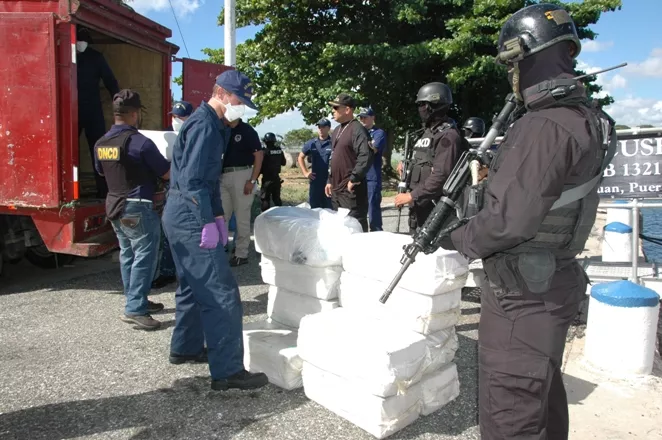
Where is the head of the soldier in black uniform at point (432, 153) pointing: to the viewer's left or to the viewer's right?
to the viewer's left

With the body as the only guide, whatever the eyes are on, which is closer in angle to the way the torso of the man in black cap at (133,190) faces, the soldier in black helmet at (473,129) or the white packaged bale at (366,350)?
the soldier in black helmet

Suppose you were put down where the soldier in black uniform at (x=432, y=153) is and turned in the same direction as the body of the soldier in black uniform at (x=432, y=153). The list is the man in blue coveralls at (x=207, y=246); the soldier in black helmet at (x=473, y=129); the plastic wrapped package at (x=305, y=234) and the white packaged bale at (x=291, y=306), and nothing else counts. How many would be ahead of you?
3

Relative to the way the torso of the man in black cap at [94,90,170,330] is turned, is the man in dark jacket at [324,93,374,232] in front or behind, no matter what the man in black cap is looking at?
in front

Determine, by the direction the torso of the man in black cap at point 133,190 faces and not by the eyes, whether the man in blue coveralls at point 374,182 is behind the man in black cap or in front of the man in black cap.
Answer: in front

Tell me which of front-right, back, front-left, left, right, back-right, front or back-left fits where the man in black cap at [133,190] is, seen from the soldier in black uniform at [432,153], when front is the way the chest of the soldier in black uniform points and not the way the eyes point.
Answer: front-right

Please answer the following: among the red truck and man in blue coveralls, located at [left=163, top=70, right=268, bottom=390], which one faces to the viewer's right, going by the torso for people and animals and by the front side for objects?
the man in blue coveralls

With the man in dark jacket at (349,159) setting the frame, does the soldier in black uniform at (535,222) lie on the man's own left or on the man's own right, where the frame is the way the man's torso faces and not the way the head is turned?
on the man's own left

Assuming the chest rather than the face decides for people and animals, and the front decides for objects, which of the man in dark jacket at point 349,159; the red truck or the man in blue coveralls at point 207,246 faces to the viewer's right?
the man in blue coveralls

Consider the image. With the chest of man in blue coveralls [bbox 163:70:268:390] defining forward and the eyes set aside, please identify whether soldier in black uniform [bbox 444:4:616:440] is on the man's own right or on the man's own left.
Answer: on the man's own right

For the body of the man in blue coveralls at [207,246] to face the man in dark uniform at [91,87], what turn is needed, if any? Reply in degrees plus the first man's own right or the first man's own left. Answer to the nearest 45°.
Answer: approximately 90° to the first man's own left

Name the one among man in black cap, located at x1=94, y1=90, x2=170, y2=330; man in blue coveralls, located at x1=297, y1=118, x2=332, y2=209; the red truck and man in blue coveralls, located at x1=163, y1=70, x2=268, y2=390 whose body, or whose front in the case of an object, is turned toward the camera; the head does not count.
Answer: man in blue coveralls, located at x1=297, y1=118, x2=332, y2=209

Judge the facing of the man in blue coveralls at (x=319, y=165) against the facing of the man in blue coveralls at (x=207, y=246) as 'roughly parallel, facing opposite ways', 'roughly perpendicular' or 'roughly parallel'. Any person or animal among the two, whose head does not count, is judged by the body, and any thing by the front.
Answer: roughly perpendicular

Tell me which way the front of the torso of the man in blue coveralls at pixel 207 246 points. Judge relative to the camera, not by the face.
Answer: to the viewer's right

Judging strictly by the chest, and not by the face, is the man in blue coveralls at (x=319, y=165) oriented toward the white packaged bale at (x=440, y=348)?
yes
